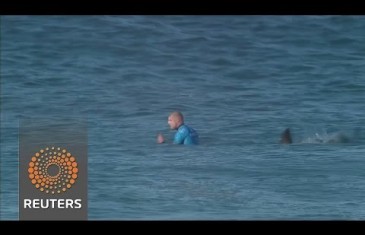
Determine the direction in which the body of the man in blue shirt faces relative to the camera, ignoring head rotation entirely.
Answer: to the viewer's left
